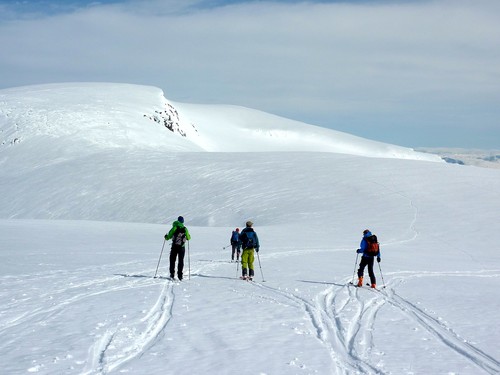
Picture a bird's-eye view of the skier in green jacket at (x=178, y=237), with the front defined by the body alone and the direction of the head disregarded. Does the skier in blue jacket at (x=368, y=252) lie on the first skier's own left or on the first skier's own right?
on the first skier's own right

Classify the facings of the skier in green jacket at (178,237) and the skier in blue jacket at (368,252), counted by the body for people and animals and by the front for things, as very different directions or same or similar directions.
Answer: same or similar directions

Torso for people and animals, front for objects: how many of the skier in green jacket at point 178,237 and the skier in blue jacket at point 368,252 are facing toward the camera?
0

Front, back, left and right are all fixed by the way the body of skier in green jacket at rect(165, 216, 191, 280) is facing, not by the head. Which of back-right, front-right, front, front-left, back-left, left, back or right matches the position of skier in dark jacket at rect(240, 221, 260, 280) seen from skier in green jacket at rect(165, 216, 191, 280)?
right

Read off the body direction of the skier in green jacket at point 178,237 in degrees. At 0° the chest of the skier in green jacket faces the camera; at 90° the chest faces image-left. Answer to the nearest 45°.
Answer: approximately 180°

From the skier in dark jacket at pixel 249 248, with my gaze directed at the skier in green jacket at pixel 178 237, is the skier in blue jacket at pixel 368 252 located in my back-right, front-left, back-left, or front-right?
back-left

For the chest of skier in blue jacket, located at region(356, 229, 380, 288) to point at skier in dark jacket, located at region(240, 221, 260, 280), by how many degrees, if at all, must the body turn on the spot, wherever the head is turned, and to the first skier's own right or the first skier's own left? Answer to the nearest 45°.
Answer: approximately 45° to the first skier's own left

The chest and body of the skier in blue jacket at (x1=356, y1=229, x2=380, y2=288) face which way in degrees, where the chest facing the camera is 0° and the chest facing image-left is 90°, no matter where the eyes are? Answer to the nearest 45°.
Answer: approximately 135°

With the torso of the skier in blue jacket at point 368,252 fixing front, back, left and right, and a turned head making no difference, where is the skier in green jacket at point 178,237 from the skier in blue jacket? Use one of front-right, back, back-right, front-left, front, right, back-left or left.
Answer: front-left
